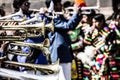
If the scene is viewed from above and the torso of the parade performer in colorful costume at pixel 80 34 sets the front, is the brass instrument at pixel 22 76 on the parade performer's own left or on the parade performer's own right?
on the parade performer's own left

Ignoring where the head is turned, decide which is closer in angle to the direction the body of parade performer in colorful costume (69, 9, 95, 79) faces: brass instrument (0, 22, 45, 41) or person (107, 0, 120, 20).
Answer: the brass instrument
